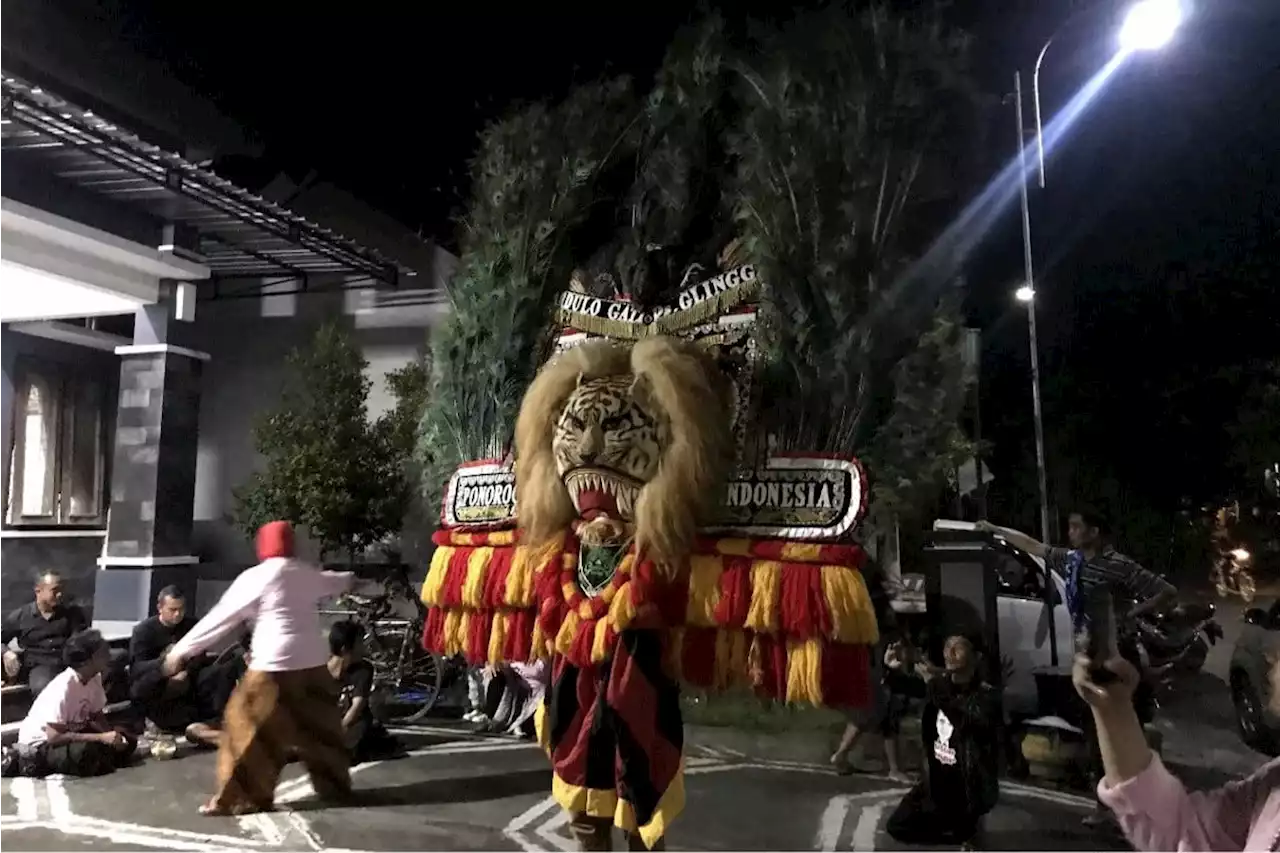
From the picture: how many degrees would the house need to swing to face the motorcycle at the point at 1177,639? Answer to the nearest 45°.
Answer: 0° — it already faces it

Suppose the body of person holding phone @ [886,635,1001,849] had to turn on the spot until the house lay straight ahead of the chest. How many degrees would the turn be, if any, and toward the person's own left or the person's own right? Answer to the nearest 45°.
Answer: approximately 45° to the person's own right

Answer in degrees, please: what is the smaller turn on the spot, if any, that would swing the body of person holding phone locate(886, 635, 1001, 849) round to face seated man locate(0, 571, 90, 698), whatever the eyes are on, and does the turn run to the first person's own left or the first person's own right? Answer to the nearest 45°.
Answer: approximately 45° to the first person's own right

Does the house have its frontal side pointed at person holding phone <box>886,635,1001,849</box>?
yes

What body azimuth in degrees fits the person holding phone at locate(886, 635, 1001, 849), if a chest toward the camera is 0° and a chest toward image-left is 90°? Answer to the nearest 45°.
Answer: approximately 45°
